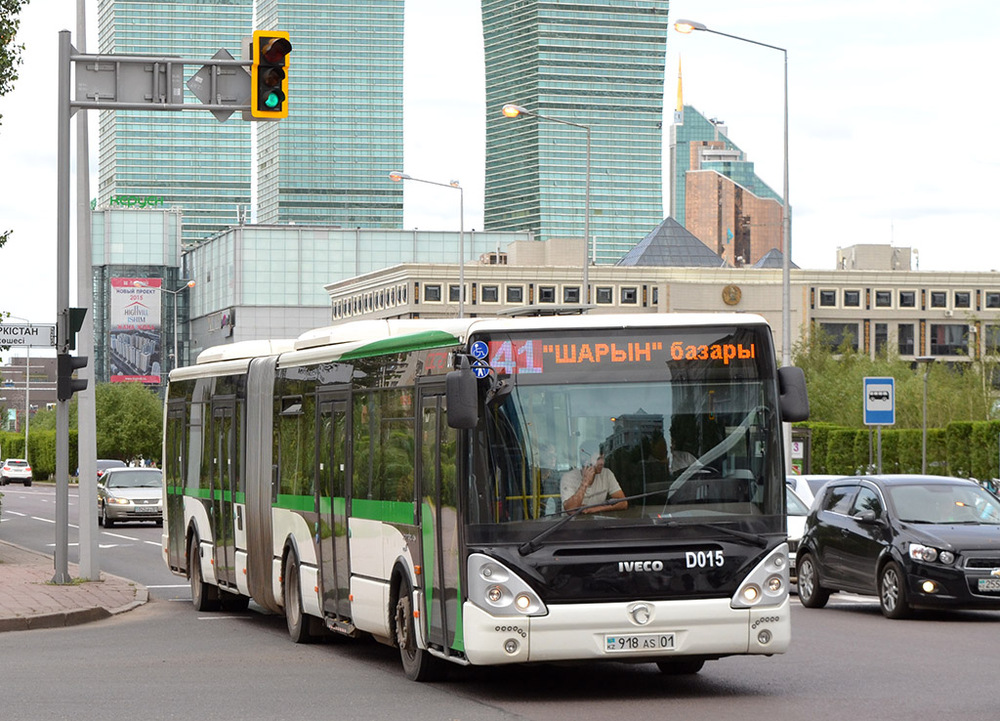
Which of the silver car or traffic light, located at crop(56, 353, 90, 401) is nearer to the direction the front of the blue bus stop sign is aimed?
the traffic light

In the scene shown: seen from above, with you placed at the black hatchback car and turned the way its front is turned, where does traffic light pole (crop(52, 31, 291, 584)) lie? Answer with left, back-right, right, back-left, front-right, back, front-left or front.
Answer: back-right

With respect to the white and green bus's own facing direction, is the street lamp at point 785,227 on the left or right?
on its left

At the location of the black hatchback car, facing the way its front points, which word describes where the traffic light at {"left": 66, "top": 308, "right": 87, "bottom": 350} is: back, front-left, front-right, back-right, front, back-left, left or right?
back-right

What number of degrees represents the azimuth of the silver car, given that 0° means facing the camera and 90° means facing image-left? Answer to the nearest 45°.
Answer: approximately 315°
